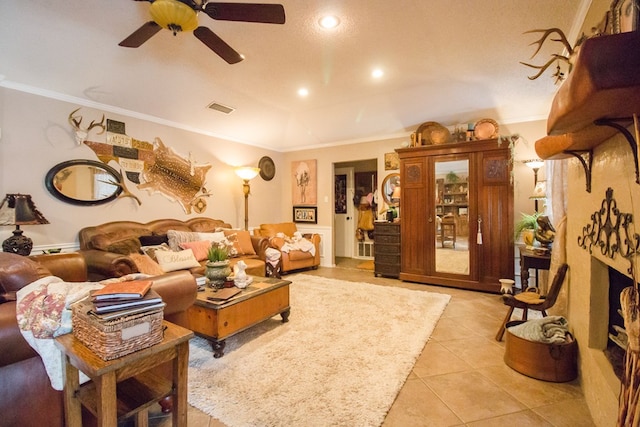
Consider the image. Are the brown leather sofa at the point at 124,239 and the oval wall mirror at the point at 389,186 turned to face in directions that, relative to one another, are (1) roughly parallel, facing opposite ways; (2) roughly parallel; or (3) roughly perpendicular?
roughly perpendicular

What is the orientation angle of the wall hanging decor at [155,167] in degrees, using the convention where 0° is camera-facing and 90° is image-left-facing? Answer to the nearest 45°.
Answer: approximately 315°

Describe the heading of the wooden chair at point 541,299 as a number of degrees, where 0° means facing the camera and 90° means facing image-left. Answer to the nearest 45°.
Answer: approximately 90°

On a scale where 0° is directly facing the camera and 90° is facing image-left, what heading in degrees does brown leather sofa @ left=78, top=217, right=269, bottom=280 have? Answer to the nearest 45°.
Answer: approximately 315°

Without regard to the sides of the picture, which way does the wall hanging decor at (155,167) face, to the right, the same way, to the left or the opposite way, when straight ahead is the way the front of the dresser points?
to the left

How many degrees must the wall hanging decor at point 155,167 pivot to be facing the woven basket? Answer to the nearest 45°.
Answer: approximately 45° to its right

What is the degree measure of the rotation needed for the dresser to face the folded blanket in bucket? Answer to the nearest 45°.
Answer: approximately 45° to its left

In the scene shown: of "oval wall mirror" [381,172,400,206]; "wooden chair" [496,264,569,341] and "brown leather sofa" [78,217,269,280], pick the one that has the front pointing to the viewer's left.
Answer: the wooden chair
